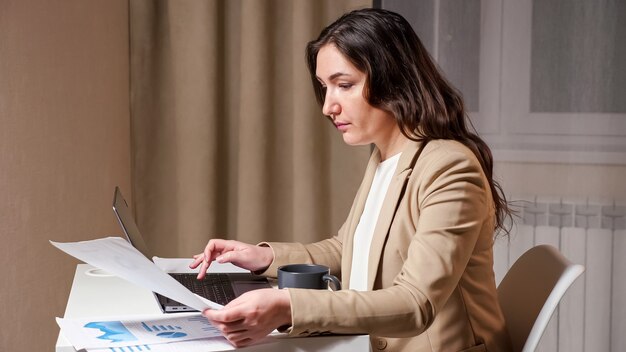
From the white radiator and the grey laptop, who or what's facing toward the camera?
the white radiator

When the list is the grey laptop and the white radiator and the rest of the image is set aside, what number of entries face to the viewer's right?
1

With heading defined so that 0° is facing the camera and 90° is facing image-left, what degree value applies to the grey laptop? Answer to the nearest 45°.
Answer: approximately 270°

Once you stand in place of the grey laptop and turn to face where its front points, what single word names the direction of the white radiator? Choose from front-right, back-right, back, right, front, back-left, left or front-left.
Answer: front-left

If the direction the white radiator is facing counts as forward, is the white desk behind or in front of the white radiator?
in front

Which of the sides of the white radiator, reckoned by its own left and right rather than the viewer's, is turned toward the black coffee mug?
front

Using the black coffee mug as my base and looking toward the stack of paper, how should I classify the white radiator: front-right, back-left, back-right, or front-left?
back-right

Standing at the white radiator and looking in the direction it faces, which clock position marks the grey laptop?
The grey laptop is roughly at 1 o'clock from the white radiator.

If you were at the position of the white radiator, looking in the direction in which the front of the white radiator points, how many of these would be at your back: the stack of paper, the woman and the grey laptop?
0

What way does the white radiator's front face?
toward the camera
